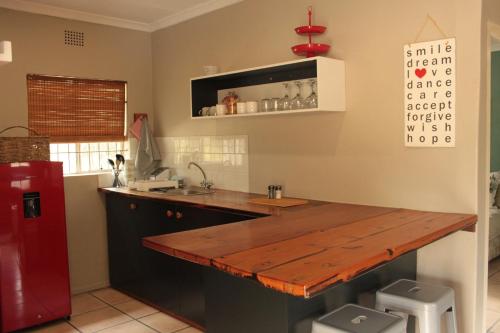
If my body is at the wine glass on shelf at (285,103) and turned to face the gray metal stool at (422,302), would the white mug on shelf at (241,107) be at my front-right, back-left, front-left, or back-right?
back-right

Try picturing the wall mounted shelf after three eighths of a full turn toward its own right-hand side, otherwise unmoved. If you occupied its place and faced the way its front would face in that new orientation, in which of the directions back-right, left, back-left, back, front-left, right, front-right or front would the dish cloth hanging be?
front-left

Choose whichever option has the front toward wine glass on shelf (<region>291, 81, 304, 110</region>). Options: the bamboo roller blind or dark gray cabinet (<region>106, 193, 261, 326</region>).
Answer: the bamboo roller blind

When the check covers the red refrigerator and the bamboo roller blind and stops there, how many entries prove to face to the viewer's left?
0

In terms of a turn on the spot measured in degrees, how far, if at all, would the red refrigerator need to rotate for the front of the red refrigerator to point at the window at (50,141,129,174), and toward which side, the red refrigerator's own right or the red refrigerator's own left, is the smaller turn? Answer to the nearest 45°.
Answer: approximately 90° to the red refrigerator's own left

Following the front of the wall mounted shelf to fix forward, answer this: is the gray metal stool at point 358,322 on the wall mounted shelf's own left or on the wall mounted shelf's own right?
on the wall mounted shelf's own left

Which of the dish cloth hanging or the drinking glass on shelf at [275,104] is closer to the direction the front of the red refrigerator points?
the drinking glass on shelf

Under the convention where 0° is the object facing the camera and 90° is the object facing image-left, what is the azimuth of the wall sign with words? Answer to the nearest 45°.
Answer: approximately 45°
